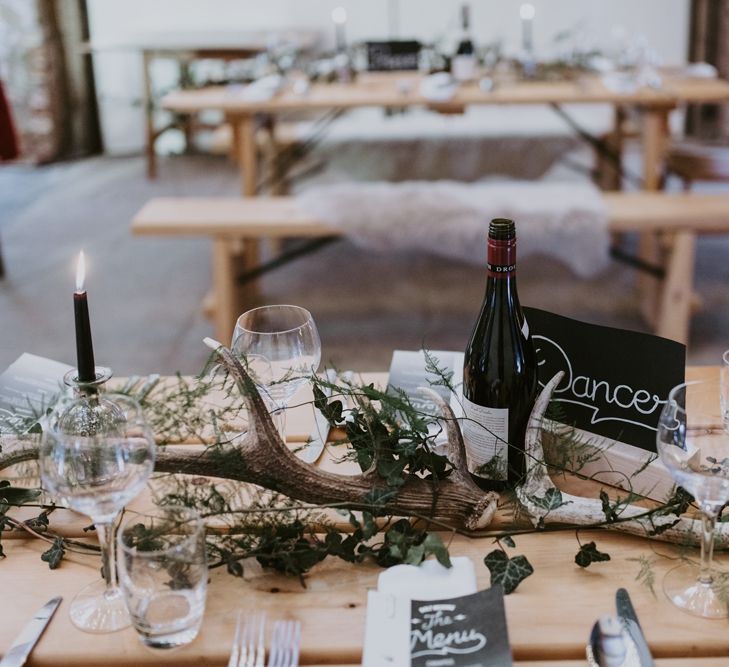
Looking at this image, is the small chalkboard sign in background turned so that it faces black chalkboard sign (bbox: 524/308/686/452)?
yes

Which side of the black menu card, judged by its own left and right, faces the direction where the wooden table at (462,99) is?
back

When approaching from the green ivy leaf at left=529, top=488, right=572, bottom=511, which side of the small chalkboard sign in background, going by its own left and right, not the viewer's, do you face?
front

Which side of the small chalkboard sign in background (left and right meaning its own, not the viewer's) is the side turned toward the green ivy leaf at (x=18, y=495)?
front

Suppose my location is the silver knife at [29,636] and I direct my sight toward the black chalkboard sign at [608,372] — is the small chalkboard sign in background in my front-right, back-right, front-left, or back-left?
front-left

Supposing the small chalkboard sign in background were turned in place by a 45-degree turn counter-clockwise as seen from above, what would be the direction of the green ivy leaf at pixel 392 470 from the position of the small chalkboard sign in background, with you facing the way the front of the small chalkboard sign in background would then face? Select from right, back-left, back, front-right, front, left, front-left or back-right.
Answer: front-right

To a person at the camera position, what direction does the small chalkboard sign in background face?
facing the viewer

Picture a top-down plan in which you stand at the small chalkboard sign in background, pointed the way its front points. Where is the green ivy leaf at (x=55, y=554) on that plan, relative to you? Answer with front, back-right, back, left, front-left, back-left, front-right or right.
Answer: front

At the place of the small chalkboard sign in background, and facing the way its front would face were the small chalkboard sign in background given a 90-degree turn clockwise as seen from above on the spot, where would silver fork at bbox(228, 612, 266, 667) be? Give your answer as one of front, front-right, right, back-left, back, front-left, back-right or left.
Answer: left

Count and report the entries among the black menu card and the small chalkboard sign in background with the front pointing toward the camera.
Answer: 2

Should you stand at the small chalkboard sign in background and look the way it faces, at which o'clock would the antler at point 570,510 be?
The antler is roughly at 12 o'clock from the small chalkboard sign in background.

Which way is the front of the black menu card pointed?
toward the camera
